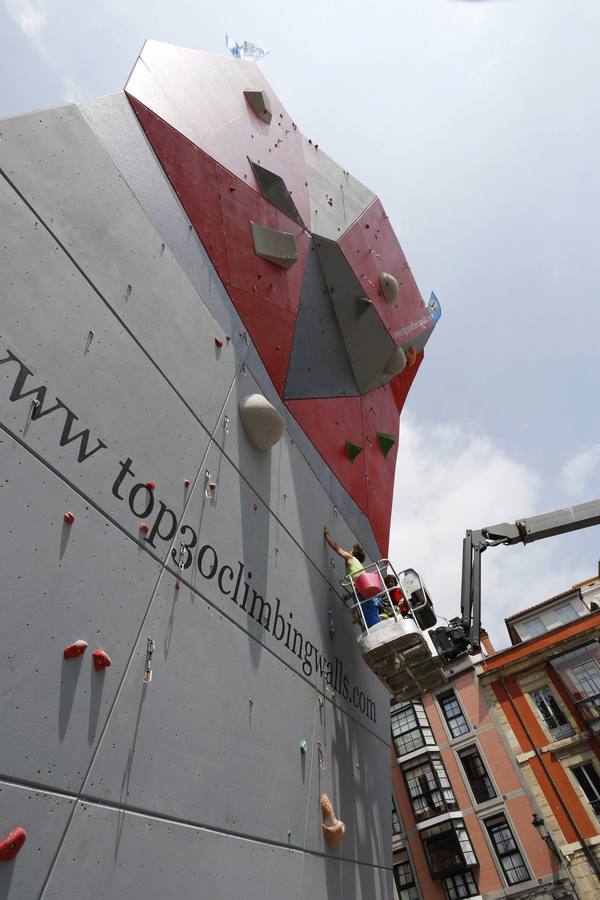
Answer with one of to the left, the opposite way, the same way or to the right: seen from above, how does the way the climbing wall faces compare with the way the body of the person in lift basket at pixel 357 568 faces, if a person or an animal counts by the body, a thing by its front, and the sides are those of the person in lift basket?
the opposite way

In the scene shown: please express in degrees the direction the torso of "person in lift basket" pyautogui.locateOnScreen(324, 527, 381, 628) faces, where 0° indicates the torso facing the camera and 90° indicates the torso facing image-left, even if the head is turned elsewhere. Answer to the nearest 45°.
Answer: approximately 90°

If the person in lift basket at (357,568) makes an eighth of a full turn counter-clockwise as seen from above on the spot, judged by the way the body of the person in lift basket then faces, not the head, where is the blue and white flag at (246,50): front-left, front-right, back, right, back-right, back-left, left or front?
front-left

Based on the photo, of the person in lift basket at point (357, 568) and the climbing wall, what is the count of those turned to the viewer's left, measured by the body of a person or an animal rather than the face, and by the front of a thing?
1
